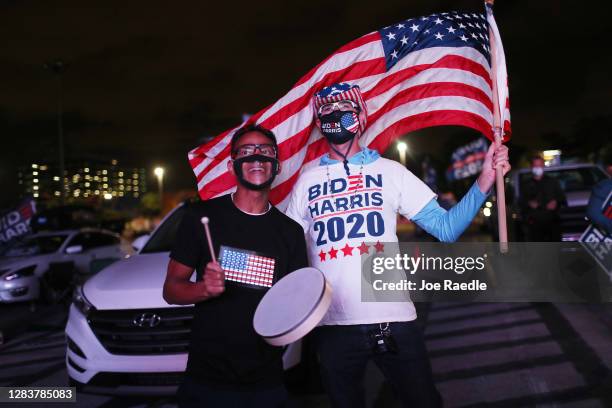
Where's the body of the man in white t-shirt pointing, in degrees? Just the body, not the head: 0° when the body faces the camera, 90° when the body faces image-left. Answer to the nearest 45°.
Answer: approximately 0°

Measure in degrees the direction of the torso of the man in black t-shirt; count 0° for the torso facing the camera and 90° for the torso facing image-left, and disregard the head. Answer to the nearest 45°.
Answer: approximately 0°

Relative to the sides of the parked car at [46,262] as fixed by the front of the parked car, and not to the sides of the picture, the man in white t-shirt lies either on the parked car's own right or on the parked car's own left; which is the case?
on the parked car's own left

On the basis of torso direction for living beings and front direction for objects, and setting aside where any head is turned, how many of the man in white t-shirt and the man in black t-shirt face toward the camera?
2

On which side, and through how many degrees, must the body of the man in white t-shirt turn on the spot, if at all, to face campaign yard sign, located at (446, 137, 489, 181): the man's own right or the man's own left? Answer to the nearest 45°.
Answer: approximately 180°
